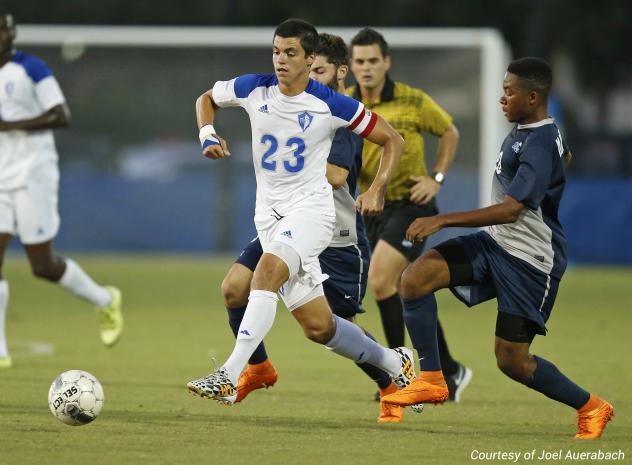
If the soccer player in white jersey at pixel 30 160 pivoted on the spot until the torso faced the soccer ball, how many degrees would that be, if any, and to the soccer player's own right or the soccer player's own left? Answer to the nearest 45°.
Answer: approximately 45° to the soccer player's own left

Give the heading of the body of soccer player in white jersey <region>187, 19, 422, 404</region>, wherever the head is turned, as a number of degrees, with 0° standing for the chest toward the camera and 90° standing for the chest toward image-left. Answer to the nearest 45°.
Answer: approximately 45°

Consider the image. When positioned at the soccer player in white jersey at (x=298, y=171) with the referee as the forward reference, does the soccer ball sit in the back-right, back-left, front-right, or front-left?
back-left

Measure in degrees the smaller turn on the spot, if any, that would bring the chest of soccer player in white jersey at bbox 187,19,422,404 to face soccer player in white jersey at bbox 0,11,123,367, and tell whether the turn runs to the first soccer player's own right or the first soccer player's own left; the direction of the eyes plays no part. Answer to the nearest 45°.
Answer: approximately 90° to the first soccer player's own right

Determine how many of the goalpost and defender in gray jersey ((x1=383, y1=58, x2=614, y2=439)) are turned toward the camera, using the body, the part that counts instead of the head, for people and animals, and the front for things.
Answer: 1

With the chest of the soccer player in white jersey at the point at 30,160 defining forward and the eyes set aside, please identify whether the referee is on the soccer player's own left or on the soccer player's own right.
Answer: on the soccer player's own left

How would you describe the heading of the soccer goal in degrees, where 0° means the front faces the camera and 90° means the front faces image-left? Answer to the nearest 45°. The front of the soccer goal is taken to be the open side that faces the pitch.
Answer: approximately 0°

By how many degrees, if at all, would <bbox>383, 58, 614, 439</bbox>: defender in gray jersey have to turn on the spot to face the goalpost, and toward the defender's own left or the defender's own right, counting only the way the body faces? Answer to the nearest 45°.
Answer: approximately 90° to the defender's own right

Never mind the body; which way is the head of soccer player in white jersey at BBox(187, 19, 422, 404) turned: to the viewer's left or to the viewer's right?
to the viewer's left

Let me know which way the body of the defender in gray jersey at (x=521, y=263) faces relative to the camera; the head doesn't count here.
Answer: to the viewer's left

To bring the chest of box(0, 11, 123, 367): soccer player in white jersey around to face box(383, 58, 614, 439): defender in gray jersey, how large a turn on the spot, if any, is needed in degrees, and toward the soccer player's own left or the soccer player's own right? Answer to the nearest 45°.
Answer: approximately 90° to the soccer player's own left
